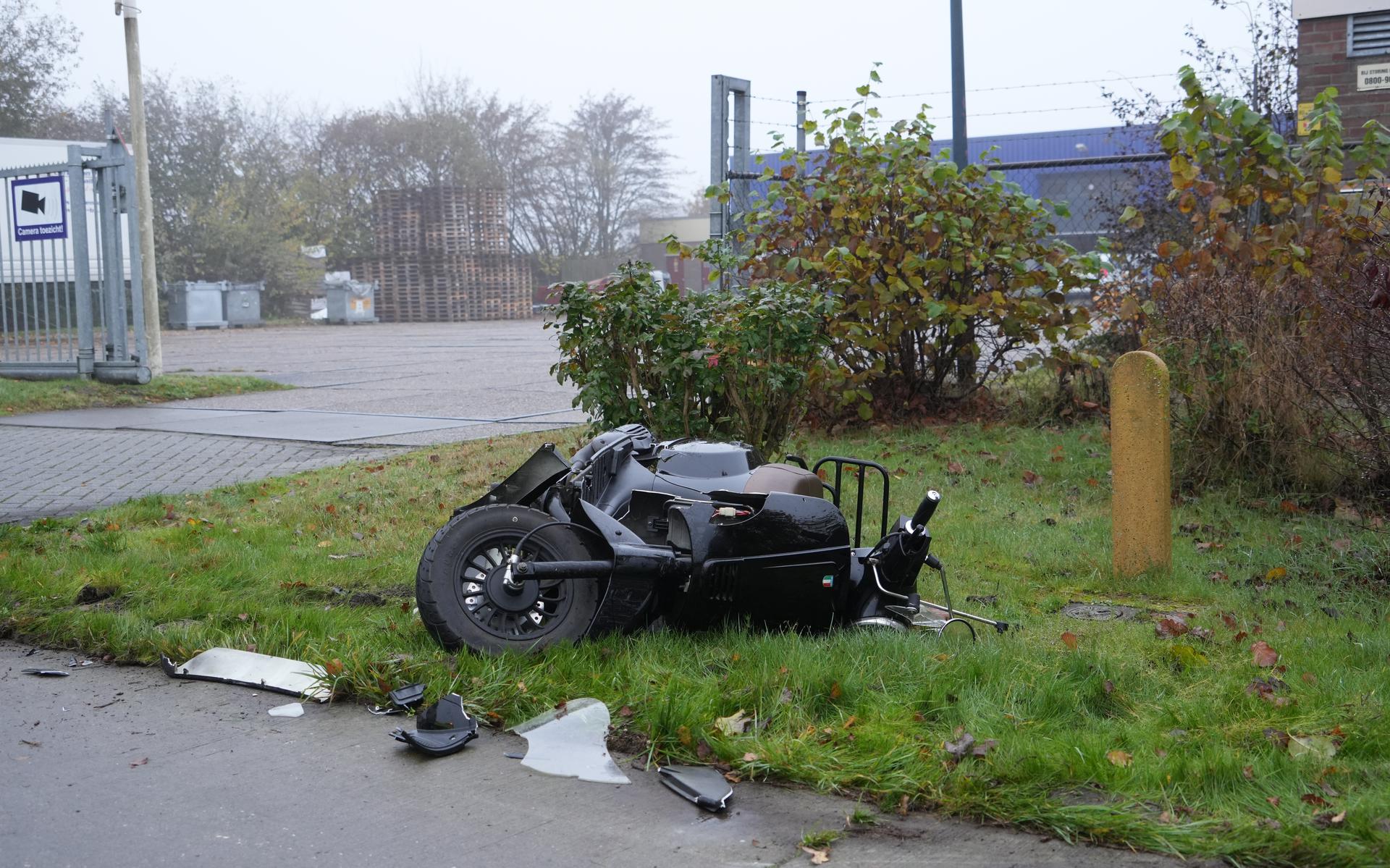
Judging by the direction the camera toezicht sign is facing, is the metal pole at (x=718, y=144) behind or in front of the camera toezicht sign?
in front

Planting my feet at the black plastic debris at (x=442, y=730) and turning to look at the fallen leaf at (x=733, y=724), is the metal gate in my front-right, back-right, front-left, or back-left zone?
back-left

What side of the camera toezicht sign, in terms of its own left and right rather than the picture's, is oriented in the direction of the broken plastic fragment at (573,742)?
front

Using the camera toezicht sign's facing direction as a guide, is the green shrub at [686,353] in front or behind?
in front

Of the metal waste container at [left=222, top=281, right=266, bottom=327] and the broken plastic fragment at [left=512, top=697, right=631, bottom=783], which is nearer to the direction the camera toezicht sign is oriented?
the broken plastic fragment

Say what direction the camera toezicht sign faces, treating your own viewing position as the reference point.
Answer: facing the viewer

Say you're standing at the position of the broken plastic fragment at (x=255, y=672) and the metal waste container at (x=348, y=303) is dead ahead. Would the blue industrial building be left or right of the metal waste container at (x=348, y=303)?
right

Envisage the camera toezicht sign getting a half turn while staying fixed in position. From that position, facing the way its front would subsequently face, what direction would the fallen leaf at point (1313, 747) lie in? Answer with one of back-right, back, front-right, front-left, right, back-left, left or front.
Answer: back

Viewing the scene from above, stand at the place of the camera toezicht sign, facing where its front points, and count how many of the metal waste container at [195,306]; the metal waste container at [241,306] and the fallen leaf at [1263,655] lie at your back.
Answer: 2

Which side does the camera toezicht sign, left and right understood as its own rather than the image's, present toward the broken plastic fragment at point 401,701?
front

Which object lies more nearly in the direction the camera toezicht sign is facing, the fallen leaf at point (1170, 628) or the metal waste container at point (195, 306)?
the fallen leaf

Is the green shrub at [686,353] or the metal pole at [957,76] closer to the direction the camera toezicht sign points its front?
the green shrub

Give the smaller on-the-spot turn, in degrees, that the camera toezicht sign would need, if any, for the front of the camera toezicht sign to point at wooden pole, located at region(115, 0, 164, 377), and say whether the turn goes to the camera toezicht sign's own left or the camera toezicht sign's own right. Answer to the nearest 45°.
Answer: approximately 135° to the camera toezicht sign's own left
